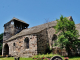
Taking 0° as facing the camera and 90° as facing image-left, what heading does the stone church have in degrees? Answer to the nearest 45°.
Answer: approximately 45°

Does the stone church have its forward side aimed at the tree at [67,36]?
no
